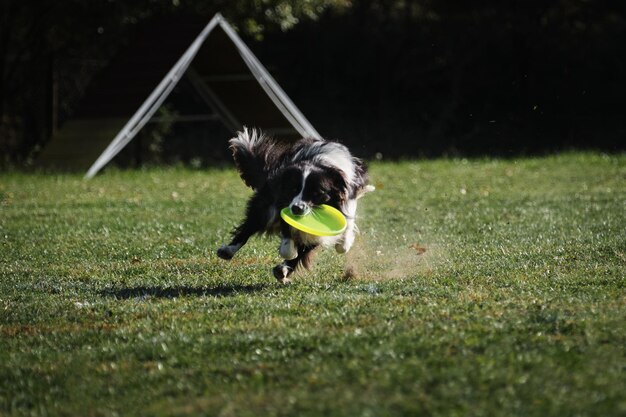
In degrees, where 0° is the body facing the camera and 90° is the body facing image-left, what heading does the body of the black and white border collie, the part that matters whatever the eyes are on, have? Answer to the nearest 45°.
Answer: approximately 315°
